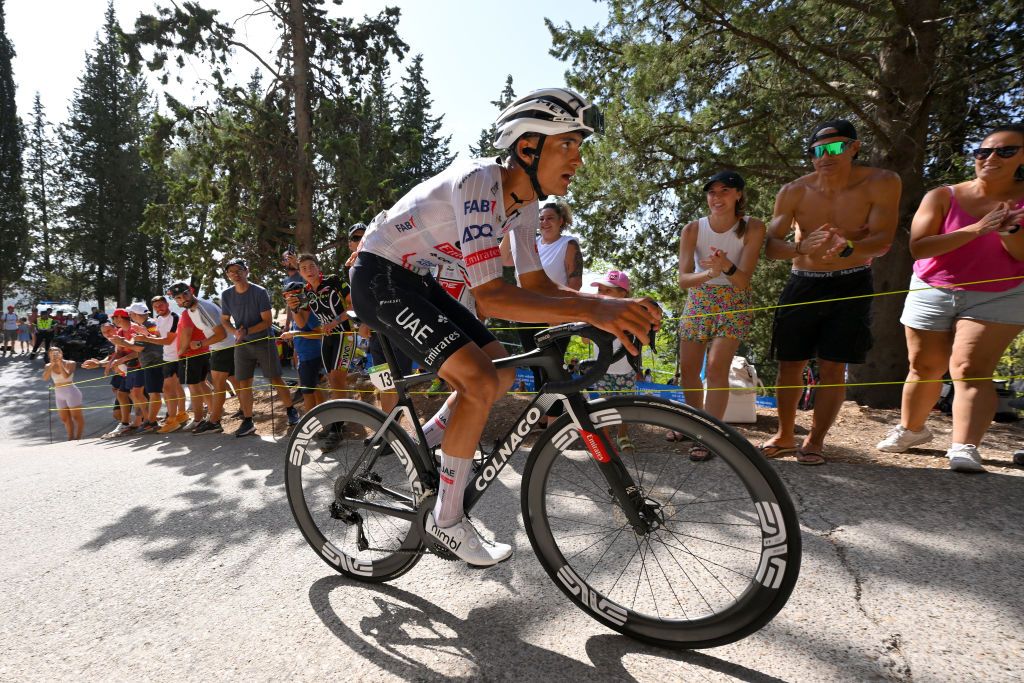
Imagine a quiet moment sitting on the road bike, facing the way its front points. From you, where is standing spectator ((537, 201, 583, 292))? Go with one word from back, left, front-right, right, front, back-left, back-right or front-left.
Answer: back-left

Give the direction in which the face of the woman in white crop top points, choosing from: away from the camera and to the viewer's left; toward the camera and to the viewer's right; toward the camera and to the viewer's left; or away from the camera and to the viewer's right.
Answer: toward the camera and to the viewer's left

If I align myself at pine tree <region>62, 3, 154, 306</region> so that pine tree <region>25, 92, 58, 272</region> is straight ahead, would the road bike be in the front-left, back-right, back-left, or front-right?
back-left

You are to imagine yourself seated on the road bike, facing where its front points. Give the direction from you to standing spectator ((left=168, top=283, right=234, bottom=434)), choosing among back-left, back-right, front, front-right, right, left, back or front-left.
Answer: back

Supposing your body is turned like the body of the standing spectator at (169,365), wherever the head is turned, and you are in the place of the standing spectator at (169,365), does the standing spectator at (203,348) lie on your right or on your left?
on your left

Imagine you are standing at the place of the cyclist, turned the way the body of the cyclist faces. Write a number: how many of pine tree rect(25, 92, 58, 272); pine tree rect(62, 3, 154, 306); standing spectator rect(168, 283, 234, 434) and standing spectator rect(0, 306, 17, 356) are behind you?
4

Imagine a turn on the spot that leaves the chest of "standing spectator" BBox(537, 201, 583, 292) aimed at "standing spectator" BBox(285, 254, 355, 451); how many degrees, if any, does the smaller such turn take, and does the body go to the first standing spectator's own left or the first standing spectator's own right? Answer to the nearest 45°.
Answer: approximately 45° to the first standing spectator's own right

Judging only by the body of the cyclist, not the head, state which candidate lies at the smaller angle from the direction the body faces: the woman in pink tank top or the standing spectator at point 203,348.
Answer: the woman in pink tank top

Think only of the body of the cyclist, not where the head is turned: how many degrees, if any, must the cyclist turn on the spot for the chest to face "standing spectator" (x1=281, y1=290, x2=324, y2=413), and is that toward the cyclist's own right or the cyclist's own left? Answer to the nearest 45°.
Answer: approximately 180°

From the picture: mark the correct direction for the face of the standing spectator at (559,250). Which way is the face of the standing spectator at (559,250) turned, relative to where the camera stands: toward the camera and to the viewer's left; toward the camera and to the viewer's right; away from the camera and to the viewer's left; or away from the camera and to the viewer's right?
toward the camera and to the viewer's left

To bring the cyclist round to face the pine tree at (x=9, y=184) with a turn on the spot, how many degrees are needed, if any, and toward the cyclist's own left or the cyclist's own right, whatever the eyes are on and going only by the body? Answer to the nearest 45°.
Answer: approximately 180°

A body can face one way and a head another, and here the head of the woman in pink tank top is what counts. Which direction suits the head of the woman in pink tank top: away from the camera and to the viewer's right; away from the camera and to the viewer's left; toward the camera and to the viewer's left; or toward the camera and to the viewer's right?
toward the camera and to the viewer's left

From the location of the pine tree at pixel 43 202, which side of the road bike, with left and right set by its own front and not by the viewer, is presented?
back

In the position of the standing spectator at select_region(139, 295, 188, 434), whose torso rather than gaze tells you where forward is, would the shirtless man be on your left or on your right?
on your left

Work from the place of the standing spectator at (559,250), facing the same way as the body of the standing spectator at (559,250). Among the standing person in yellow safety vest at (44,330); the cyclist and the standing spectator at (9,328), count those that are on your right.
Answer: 2
